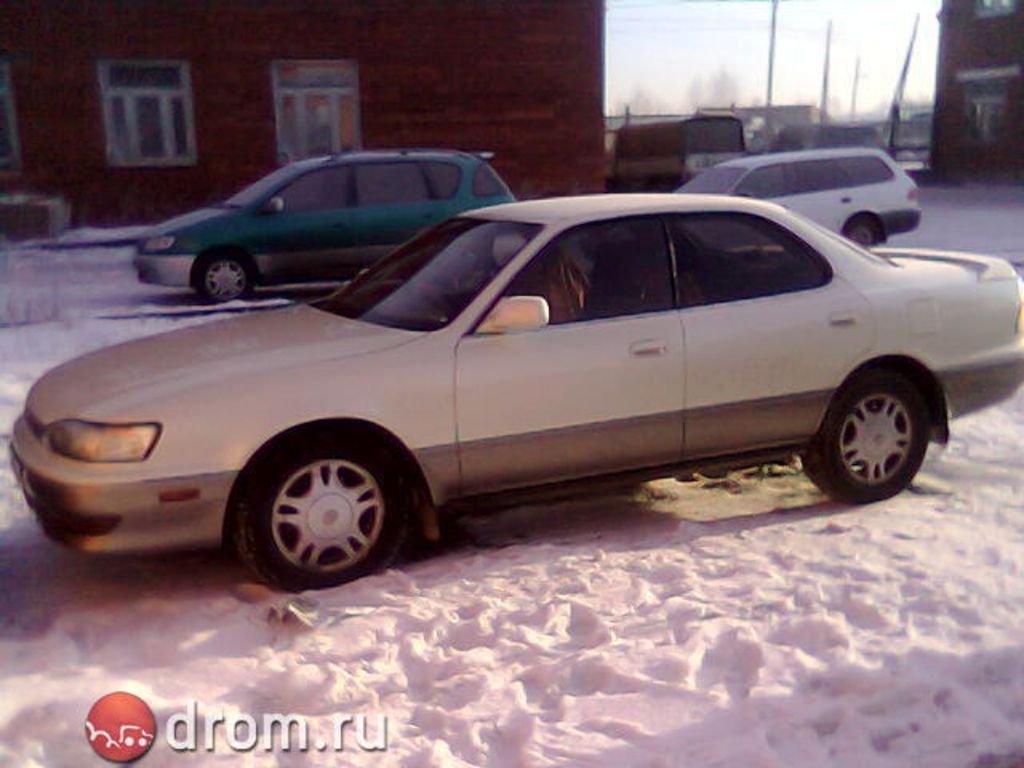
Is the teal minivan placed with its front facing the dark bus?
no

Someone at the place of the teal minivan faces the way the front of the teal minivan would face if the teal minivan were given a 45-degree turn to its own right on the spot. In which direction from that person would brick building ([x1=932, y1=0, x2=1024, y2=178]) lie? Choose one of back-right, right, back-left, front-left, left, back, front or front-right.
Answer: right

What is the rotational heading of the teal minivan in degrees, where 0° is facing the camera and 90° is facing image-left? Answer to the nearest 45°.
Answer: approximately 90°

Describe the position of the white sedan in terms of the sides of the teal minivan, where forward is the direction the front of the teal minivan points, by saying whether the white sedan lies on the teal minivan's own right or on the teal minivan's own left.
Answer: on the teal minivan's own left

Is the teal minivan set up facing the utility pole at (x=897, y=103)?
no

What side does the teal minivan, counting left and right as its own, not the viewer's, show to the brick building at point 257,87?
right

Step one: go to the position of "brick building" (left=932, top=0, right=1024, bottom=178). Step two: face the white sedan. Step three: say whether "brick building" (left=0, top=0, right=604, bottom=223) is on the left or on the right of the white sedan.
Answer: right
